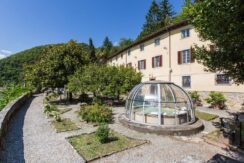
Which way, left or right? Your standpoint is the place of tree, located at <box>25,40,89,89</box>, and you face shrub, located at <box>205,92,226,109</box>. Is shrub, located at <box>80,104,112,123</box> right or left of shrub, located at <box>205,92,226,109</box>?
right

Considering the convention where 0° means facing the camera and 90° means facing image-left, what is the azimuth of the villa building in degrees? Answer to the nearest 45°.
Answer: approximately 45°

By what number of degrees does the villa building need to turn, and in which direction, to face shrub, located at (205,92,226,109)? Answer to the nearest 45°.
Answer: approximately 90° to its left

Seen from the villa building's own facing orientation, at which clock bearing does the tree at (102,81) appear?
The tree is roughly at 12 o'clock from the villa building.

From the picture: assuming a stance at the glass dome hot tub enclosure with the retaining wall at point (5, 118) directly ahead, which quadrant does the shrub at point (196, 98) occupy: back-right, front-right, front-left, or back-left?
back-right

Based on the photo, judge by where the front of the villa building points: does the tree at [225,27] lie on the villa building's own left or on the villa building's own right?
on the villa building's own left
